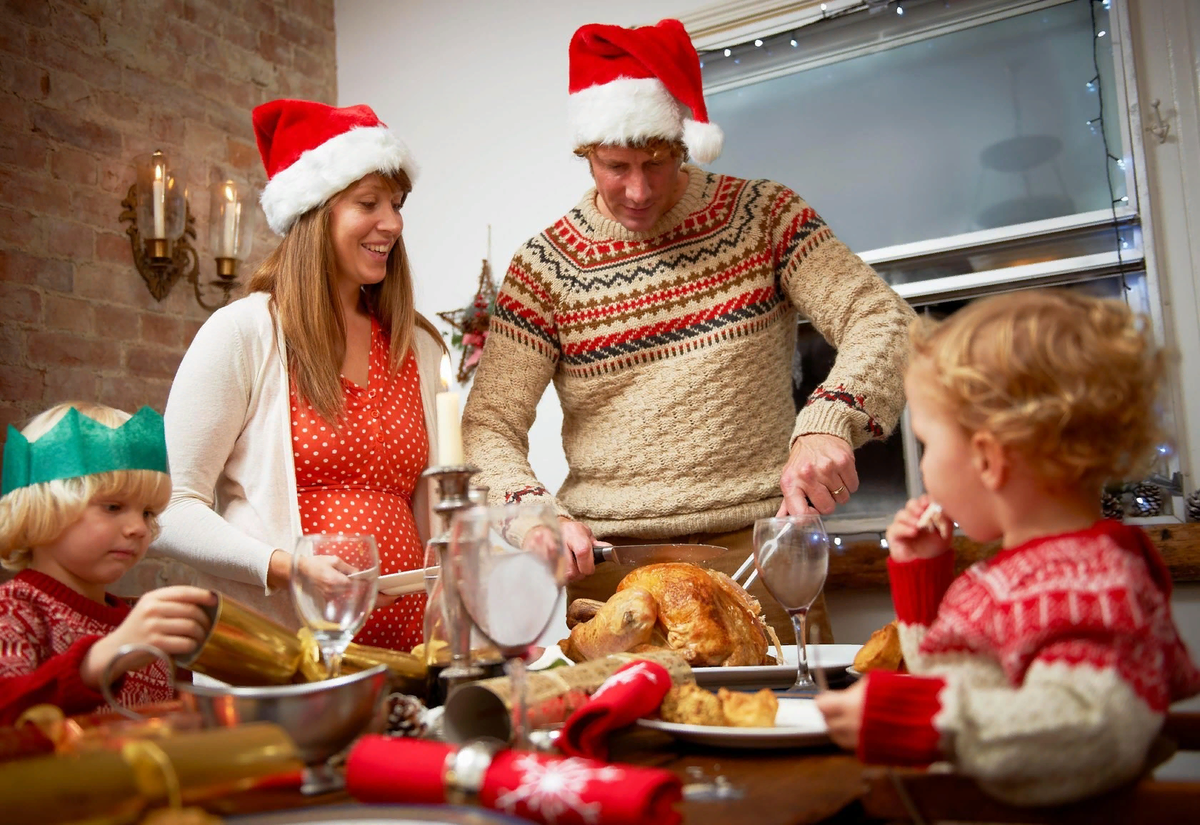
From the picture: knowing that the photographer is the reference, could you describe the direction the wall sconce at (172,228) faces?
facing the viewer and to the right of the viewer

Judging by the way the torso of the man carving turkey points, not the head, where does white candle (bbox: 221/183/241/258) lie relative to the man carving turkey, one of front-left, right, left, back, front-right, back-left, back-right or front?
back-right

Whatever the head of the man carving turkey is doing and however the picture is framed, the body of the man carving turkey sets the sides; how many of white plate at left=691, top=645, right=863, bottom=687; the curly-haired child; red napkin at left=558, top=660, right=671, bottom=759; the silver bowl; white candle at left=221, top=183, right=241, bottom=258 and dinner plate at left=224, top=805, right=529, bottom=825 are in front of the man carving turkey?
5

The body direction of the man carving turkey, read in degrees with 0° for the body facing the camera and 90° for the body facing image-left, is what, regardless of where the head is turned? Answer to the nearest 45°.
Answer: approximately 0°

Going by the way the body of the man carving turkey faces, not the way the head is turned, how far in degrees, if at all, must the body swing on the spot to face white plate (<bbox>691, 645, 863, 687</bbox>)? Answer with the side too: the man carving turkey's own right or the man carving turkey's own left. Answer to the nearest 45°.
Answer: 0° — they already face it

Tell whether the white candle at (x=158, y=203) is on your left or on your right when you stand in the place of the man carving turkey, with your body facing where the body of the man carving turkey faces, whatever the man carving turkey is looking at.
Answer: on your right

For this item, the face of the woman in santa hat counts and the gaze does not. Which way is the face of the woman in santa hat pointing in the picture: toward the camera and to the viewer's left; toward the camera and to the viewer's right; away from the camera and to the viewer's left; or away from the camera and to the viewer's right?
toward the camera and to the viewer's right

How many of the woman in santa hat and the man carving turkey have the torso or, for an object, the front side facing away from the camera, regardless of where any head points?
0

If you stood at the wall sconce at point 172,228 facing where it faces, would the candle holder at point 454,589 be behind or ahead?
ahead

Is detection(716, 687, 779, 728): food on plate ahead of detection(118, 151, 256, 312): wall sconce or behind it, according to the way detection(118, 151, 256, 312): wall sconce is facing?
ahead
